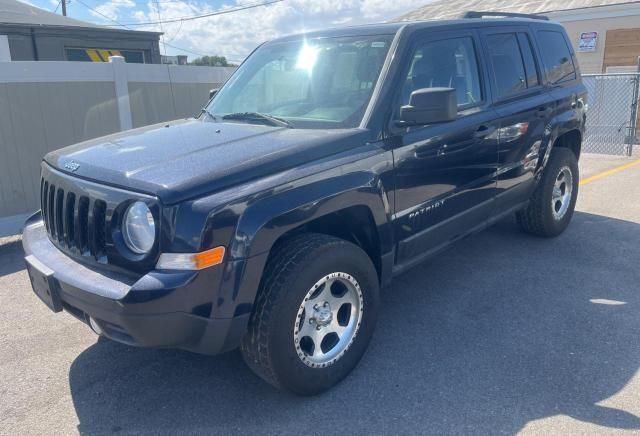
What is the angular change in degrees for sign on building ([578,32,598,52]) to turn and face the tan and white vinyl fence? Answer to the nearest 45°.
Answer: approximately 45° to its right

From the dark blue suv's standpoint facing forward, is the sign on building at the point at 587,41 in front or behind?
behind

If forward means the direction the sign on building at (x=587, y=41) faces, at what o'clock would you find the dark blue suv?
The dark blue suv is roughly at 12 o'clock from the sign on building.

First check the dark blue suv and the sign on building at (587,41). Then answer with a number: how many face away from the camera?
0

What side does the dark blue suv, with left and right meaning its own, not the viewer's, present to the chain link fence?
back

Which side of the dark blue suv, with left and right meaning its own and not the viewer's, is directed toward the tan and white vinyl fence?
right

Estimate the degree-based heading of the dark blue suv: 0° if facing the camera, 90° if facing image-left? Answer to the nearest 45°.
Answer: approximately 45°

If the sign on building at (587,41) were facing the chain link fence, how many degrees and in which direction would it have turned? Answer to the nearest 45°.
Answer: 0° — it already faces it

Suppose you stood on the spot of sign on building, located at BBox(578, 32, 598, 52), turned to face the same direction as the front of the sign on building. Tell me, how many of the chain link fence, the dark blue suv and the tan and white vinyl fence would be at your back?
0

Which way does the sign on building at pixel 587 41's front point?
toward the camera

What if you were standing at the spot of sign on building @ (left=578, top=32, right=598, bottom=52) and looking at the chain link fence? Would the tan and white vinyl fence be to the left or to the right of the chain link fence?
right

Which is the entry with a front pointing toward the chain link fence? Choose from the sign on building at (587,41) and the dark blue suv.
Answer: the sign on building

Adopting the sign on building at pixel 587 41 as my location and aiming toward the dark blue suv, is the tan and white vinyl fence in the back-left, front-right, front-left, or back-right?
front-right

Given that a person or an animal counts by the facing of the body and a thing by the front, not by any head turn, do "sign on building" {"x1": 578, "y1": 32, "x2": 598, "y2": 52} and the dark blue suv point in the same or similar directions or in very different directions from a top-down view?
same or similar directions
